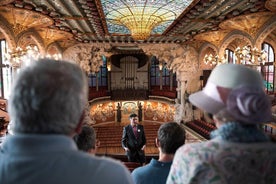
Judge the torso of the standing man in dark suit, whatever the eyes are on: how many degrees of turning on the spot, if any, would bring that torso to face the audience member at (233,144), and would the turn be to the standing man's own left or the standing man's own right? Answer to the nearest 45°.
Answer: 0° — they already face them

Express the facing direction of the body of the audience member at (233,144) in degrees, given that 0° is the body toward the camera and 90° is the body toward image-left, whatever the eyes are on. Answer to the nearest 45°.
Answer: approximately 135°

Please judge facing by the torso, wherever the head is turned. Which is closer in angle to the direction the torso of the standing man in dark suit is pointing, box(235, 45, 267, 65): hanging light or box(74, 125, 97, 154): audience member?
the audience member

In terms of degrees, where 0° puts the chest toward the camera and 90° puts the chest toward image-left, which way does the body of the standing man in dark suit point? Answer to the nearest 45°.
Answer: approximately 0°

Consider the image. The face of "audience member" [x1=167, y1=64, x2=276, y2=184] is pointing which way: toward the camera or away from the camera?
away from the camera

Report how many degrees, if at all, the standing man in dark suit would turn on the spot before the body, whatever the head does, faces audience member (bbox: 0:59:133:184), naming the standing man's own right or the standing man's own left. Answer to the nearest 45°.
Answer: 0° — they already face them

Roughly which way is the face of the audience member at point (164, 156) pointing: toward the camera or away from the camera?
away from the camera

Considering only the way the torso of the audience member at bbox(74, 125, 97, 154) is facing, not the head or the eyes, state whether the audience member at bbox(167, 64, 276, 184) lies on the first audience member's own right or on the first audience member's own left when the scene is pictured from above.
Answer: on the first audience member's own right

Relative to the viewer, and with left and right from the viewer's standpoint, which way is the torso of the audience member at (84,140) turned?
facing away from the viewer and to the right of the viewer

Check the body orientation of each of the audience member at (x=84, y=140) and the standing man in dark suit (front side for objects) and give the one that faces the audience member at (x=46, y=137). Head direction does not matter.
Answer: the standing man in dark suit
